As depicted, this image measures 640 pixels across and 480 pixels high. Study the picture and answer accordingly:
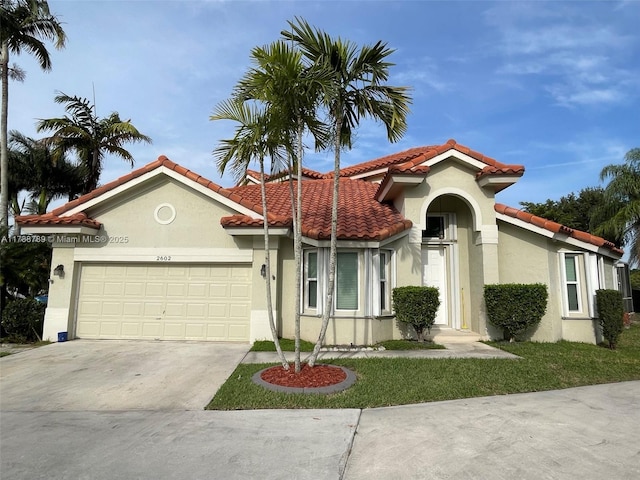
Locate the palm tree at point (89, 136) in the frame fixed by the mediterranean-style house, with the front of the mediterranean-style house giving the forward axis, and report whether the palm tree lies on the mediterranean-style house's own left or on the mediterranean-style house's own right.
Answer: on the mediterranean-style house's own right

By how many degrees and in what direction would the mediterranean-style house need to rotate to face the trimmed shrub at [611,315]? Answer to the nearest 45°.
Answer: approximately 90° to its left

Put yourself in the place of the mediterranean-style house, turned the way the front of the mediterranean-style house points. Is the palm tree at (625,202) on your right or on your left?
on your left

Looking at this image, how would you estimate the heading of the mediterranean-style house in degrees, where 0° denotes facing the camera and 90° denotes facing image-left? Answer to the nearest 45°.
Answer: approximately 0°

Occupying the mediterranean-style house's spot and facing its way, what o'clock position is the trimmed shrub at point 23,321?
The trimmed shrub is roughly at 3 o'clock from the mediterranean-style house.

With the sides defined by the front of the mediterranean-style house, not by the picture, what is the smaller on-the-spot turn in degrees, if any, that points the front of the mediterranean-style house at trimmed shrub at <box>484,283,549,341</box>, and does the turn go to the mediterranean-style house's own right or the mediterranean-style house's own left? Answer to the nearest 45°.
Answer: approximately 90° to the mediterranean-style house's own left
